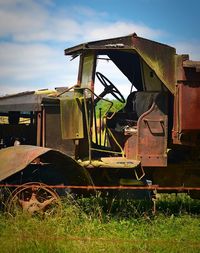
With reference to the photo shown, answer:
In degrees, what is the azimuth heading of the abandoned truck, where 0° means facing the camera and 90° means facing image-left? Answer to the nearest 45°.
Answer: approximately 90°

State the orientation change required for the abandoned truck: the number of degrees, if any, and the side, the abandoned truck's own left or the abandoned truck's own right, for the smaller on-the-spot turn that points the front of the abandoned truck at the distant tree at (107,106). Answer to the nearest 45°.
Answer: approximately 90° to the abandoned truck's own right
